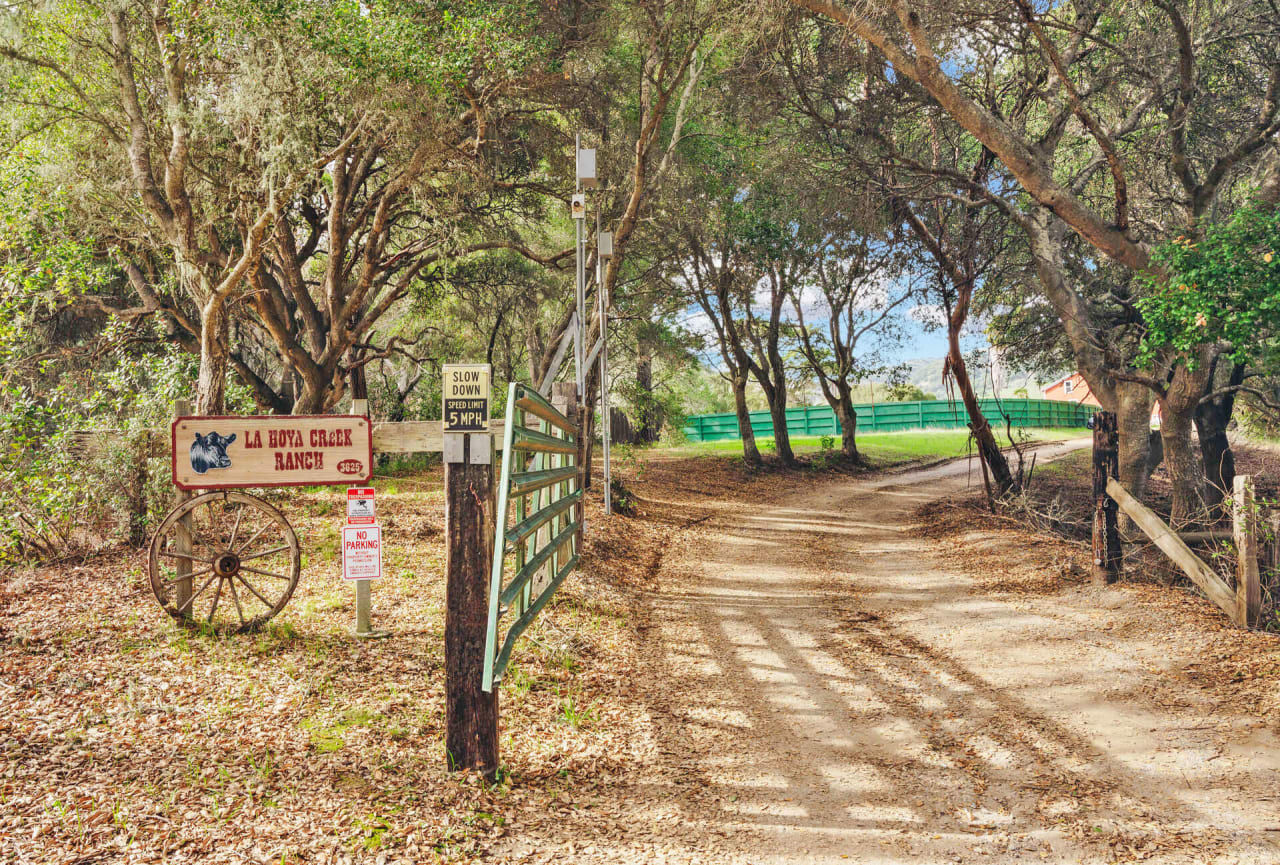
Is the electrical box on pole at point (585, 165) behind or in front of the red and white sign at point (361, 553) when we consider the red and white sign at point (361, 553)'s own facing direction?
behind

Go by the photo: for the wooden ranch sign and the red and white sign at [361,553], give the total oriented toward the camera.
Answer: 2

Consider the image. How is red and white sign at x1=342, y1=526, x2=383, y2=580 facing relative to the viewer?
toward the camera

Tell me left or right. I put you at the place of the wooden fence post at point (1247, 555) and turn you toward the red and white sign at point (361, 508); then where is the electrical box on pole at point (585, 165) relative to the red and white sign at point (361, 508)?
right

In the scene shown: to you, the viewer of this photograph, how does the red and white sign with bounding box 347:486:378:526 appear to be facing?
facing the viewer

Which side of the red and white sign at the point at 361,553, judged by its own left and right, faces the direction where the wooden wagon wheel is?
right

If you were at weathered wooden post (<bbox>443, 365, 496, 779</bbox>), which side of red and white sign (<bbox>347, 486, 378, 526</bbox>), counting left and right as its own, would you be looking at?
front

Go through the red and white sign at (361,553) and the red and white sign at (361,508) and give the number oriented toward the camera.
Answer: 2

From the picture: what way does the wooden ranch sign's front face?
toward the camera

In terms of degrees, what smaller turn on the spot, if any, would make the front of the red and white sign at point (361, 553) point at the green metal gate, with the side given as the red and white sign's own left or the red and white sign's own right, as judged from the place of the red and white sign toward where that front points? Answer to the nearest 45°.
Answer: approximately 45° to the red and white sign's own left
